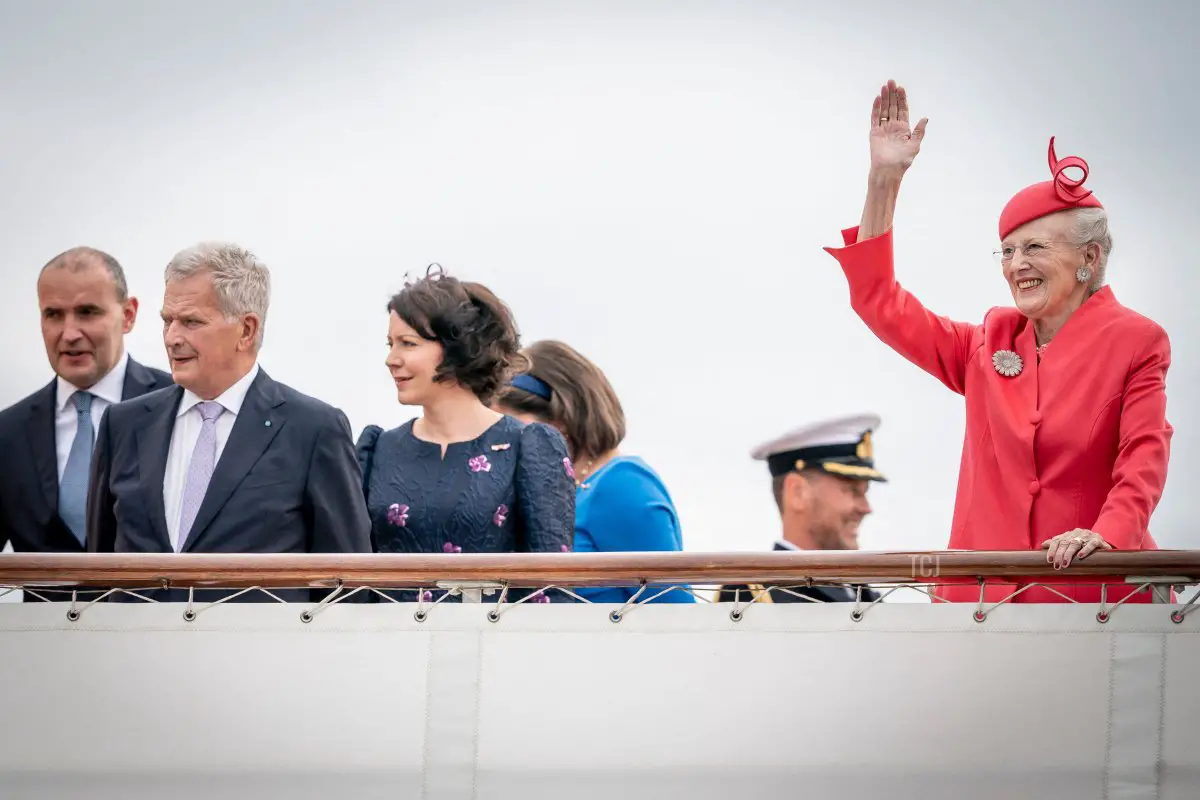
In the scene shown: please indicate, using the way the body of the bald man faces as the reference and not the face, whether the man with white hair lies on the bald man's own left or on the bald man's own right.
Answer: on the bald man's own left

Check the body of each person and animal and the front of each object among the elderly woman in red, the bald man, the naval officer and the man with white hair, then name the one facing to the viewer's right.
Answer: the naval officer

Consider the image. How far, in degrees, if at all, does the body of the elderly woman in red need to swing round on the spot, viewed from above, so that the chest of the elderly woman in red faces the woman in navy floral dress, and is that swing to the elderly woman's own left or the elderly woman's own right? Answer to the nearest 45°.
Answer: approximately 45° to the elderly woman's own right

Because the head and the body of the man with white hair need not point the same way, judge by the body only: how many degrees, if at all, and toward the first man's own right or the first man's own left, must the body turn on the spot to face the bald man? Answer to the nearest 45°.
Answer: approximately 90° to the first man's own right

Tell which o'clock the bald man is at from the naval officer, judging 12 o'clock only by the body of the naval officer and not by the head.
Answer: The bald man is roughly at 5 o'clock from the naval officer.

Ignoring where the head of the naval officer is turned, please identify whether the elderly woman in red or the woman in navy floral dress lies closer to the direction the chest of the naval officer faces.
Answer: the elderly woman in red

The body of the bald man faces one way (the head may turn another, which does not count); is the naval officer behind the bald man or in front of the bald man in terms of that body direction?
behind

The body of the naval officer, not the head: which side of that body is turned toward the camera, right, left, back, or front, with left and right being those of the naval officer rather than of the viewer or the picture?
right

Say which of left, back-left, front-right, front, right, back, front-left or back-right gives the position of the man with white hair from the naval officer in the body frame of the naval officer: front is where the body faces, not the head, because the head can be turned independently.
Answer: back-right
